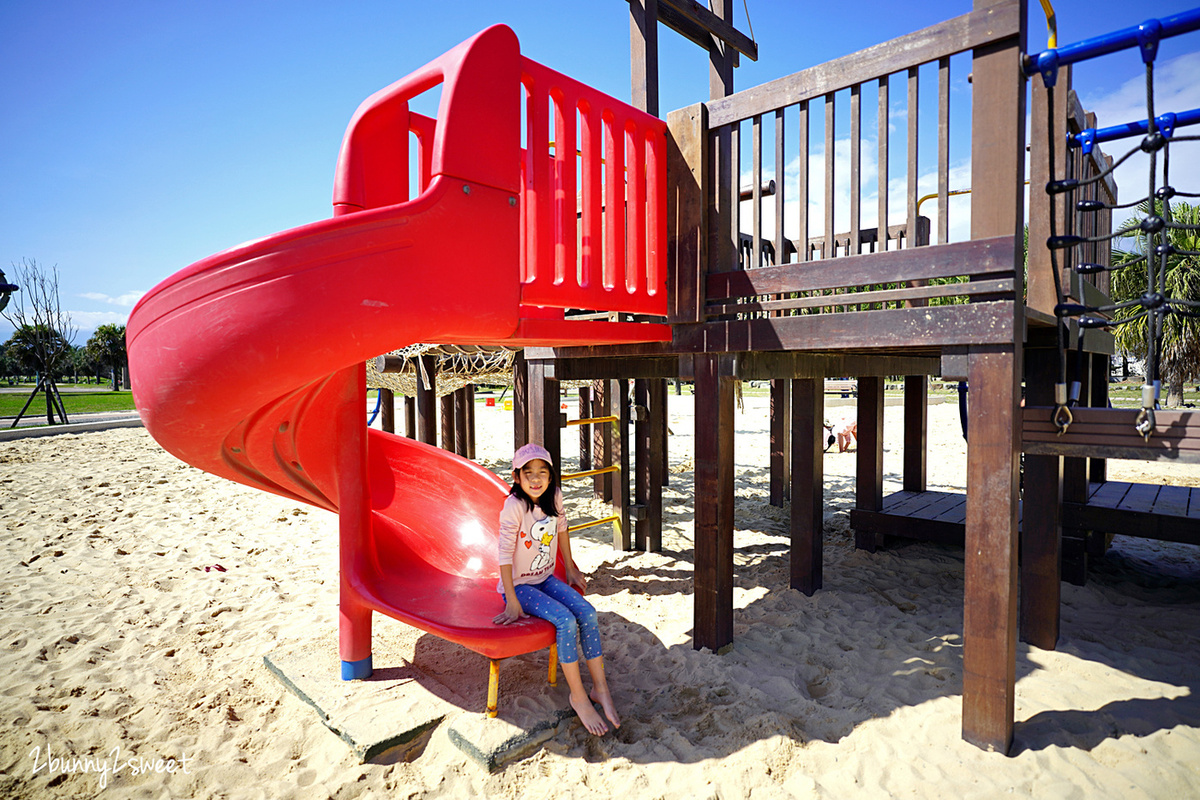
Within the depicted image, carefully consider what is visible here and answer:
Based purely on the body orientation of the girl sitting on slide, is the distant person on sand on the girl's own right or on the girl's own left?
on the girl's own left

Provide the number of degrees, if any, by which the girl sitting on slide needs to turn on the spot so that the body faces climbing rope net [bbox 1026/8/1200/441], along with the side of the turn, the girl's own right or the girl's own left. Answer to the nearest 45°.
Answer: approximately 45° to the girl's own left

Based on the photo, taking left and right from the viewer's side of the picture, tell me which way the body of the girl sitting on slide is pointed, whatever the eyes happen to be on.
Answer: facing the viewer and to the right of the viewer

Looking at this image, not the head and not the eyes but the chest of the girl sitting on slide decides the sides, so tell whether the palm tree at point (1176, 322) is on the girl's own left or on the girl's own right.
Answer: on the girl's own left

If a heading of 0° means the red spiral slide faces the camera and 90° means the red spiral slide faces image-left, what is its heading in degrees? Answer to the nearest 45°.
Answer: approximately 315°

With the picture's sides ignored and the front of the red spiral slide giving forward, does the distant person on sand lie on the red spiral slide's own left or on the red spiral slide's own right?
on the red spiral slide's own left
